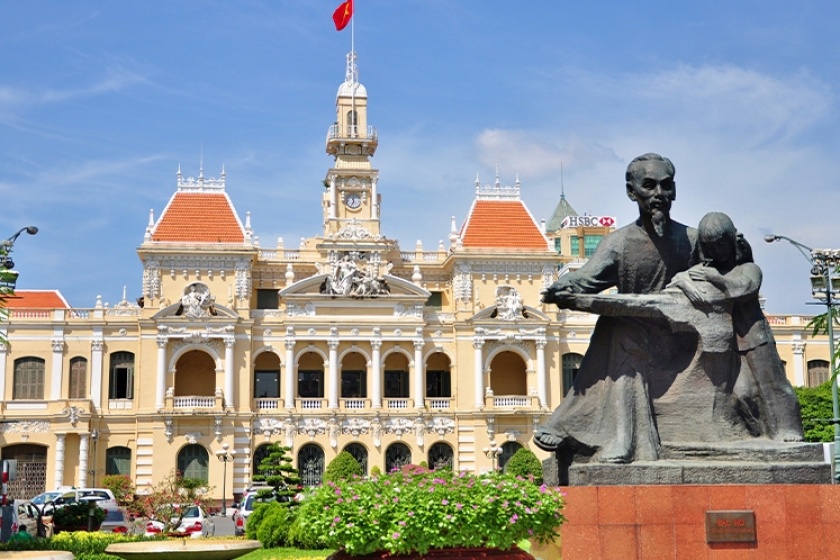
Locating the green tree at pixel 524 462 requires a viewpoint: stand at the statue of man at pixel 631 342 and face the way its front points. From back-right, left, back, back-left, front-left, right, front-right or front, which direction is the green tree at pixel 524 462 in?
back

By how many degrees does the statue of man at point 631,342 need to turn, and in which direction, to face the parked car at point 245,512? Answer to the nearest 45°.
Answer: approximately 135° to its right

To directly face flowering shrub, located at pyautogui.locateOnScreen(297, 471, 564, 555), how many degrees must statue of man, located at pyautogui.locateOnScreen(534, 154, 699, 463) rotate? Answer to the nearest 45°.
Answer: approximately 45° to its right

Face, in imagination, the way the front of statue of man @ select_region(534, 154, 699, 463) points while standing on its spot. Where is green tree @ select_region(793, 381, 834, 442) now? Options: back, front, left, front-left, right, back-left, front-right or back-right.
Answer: back

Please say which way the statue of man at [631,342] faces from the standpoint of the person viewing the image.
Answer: facing the viewer

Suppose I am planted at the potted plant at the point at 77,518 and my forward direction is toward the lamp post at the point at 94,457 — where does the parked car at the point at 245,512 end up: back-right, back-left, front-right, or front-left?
front-right

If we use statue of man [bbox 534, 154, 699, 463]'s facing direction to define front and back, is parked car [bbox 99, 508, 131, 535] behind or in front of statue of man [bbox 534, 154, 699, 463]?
behind

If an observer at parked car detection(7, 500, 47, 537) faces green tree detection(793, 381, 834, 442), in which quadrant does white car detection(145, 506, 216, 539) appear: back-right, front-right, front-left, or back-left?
front-right

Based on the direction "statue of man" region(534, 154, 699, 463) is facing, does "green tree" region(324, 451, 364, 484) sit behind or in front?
behind

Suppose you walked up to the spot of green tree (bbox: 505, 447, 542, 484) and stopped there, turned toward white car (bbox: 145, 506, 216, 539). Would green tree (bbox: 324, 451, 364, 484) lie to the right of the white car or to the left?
right

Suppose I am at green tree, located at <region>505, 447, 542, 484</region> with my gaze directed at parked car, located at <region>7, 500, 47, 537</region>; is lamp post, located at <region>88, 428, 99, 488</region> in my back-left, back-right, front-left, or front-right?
front-right

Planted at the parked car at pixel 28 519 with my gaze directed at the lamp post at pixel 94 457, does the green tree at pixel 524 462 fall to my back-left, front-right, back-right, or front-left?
front-right
